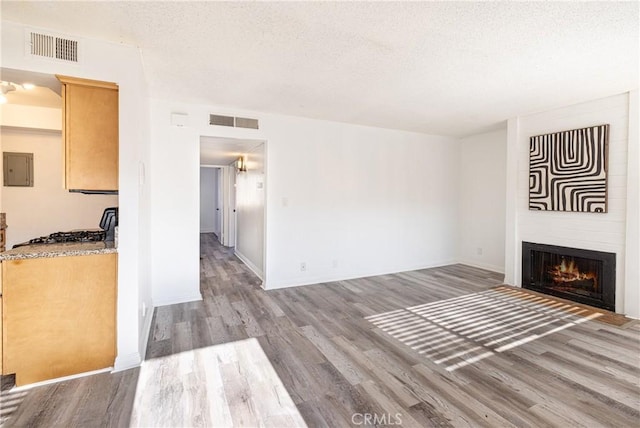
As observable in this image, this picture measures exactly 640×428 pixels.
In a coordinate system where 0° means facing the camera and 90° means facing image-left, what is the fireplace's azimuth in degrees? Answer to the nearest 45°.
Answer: approximately 45°

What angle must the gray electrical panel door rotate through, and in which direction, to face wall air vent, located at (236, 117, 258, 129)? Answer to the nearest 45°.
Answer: approximately 45° to its left

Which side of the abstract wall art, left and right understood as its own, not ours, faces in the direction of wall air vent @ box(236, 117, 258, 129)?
front

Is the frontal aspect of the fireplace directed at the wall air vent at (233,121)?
yes

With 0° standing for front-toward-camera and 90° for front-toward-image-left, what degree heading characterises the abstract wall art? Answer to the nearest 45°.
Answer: approximately 45°
